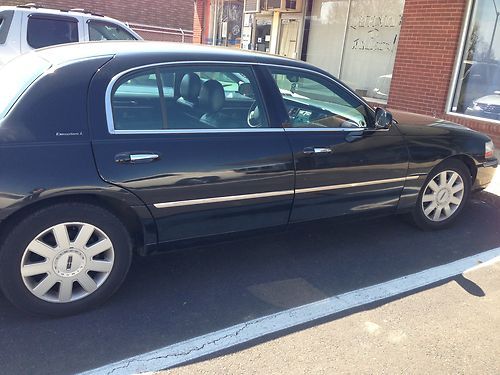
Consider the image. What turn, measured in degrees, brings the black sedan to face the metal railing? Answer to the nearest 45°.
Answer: approximately 45° to its left

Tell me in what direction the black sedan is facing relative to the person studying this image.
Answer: facing away from the viewer and to the right of the viewer

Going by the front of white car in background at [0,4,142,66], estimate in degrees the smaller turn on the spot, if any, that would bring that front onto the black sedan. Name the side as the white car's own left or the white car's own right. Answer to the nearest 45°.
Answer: approximately 90° to the white car's own right

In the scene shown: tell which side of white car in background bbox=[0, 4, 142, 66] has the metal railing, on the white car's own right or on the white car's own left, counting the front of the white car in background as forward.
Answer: on the white car's own left

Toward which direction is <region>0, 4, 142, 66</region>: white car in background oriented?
to the viewer's right
